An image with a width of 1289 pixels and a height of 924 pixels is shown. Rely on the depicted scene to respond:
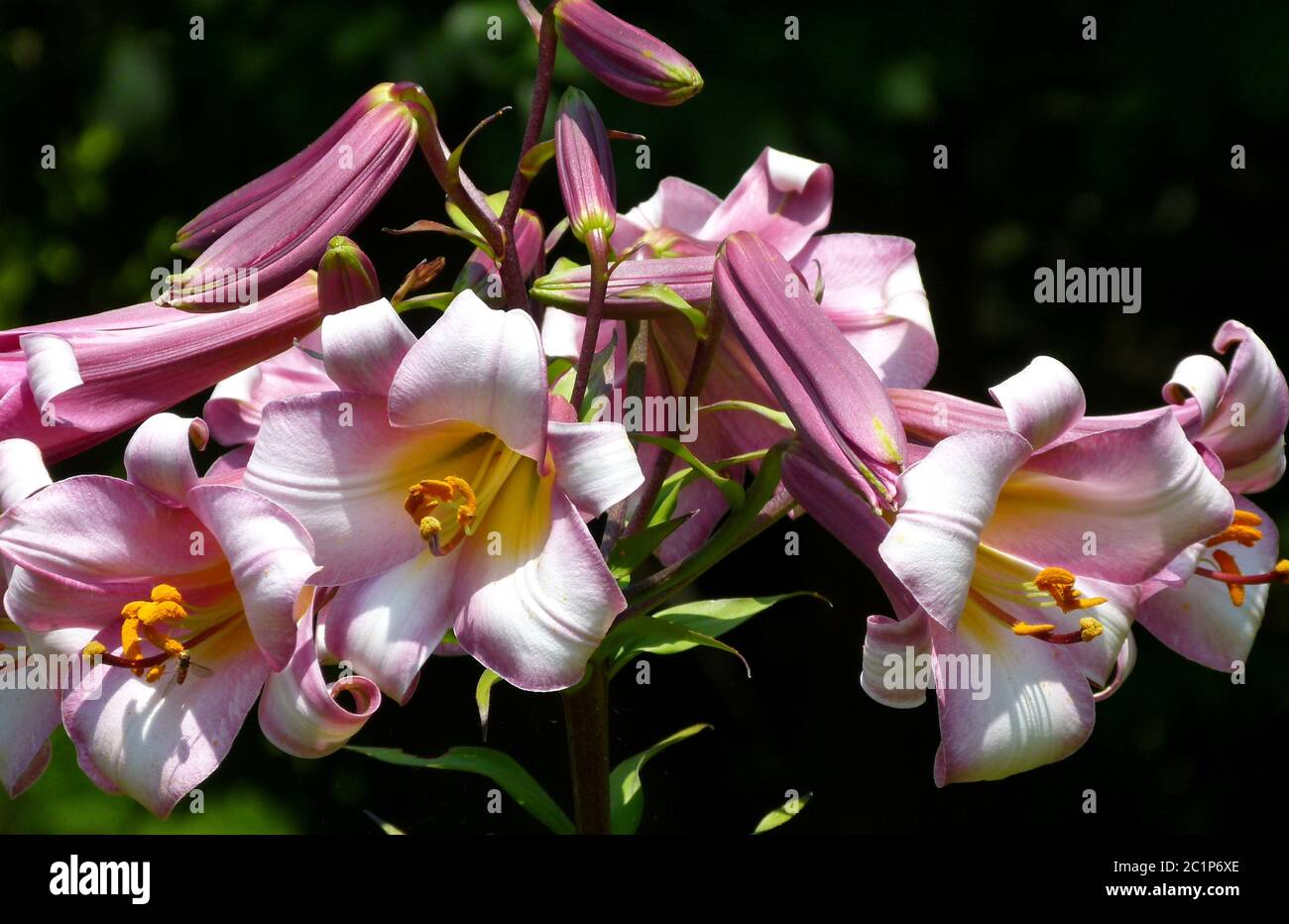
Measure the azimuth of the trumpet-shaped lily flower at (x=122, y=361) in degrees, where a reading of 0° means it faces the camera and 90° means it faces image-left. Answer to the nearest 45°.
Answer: approximately 90°
